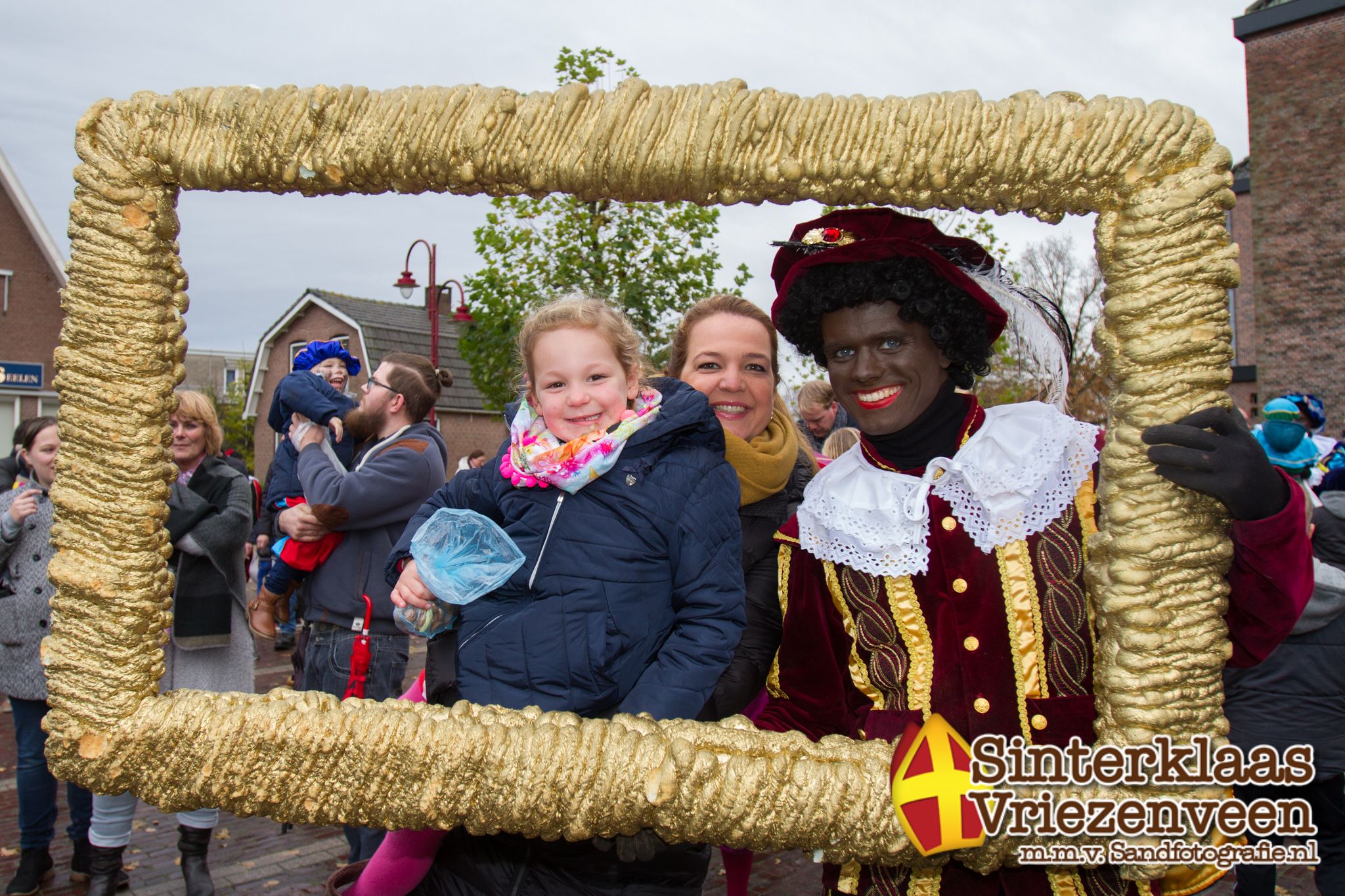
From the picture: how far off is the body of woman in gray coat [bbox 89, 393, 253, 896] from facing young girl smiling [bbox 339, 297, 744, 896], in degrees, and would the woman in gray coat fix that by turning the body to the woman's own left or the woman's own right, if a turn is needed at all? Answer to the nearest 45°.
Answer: approximately 45° to the woman's own left

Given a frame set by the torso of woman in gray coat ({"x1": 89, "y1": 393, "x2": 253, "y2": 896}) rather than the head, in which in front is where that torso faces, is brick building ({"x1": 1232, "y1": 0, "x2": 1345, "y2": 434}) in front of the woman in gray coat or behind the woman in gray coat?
behind

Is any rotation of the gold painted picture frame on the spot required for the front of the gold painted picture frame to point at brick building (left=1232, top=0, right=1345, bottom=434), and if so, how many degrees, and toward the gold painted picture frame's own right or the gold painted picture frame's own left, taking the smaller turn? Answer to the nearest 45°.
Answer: approximately 135° to the gold painted picture frame's own left

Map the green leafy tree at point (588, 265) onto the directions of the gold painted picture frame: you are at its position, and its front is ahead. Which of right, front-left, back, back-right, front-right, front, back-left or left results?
back

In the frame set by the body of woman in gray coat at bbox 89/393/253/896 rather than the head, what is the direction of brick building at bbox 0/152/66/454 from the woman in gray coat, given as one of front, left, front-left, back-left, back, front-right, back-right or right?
back-right

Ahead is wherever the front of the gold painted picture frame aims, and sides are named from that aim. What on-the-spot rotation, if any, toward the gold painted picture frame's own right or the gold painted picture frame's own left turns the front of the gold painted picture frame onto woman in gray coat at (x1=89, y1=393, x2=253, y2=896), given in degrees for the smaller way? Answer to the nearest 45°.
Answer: approximately 135° to the gold painted picture frame's own right

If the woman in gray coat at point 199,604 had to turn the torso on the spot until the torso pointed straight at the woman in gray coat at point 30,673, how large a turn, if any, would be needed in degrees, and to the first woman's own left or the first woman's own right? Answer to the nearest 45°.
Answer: approximately 90° to the first woman's own right

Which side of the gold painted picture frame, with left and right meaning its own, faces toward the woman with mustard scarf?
back

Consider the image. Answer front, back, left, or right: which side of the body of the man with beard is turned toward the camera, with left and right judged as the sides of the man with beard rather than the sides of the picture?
left
